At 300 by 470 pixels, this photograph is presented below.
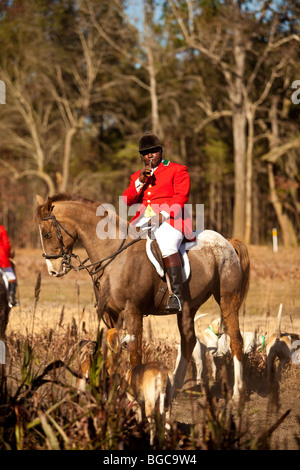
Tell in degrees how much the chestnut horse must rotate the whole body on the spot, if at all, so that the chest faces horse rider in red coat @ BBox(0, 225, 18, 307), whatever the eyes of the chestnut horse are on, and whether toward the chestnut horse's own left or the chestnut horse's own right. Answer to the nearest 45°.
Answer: approximately 45° to the chestnut horse's own right

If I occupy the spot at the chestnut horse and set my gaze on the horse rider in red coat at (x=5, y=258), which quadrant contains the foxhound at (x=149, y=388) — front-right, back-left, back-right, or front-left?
back-left

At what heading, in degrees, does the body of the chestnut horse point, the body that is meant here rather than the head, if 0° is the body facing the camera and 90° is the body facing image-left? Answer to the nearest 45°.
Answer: approximately 90°

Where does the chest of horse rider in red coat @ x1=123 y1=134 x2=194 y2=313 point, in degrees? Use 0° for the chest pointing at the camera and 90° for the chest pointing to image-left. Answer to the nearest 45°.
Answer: approximately 45°

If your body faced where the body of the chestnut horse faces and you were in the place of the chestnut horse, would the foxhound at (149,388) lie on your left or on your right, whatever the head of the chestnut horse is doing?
on your left

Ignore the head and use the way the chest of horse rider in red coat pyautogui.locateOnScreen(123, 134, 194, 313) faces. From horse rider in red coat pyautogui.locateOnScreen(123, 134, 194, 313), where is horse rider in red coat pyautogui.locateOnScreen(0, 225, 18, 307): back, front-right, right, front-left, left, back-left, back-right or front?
right
